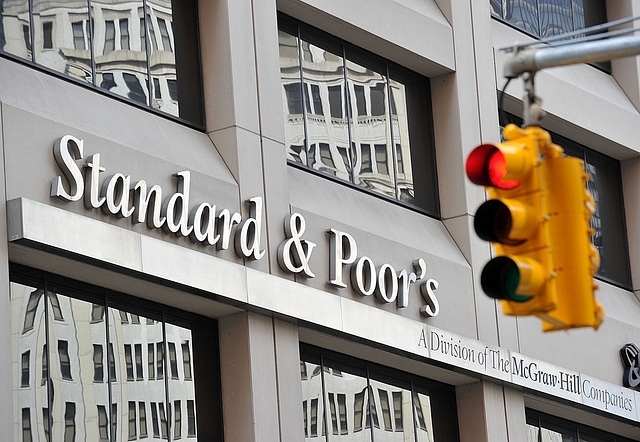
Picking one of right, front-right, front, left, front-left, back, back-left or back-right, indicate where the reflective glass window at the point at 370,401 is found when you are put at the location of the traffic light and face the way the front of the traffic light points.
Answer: back-right

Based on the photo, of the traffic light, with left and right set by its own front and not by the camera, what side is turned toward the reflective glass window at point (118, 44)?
right

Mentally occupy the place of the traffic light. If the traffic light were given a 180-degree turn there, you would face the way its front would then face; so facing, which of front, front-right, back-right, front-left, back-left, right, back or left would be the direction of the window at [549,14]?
front-left

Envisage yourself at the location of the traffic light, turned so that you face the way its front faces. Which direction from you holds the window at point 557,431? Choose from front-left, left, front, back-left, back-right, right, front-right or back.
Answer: back-right

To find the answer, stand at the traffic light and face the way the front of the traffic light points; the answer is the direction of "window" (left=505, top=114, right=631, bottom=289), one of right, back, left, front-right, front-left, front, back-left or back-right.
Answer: back-right

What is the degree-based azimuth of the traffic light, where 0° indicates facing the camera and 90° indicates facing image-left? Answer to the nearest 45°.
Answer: approximately 45°
